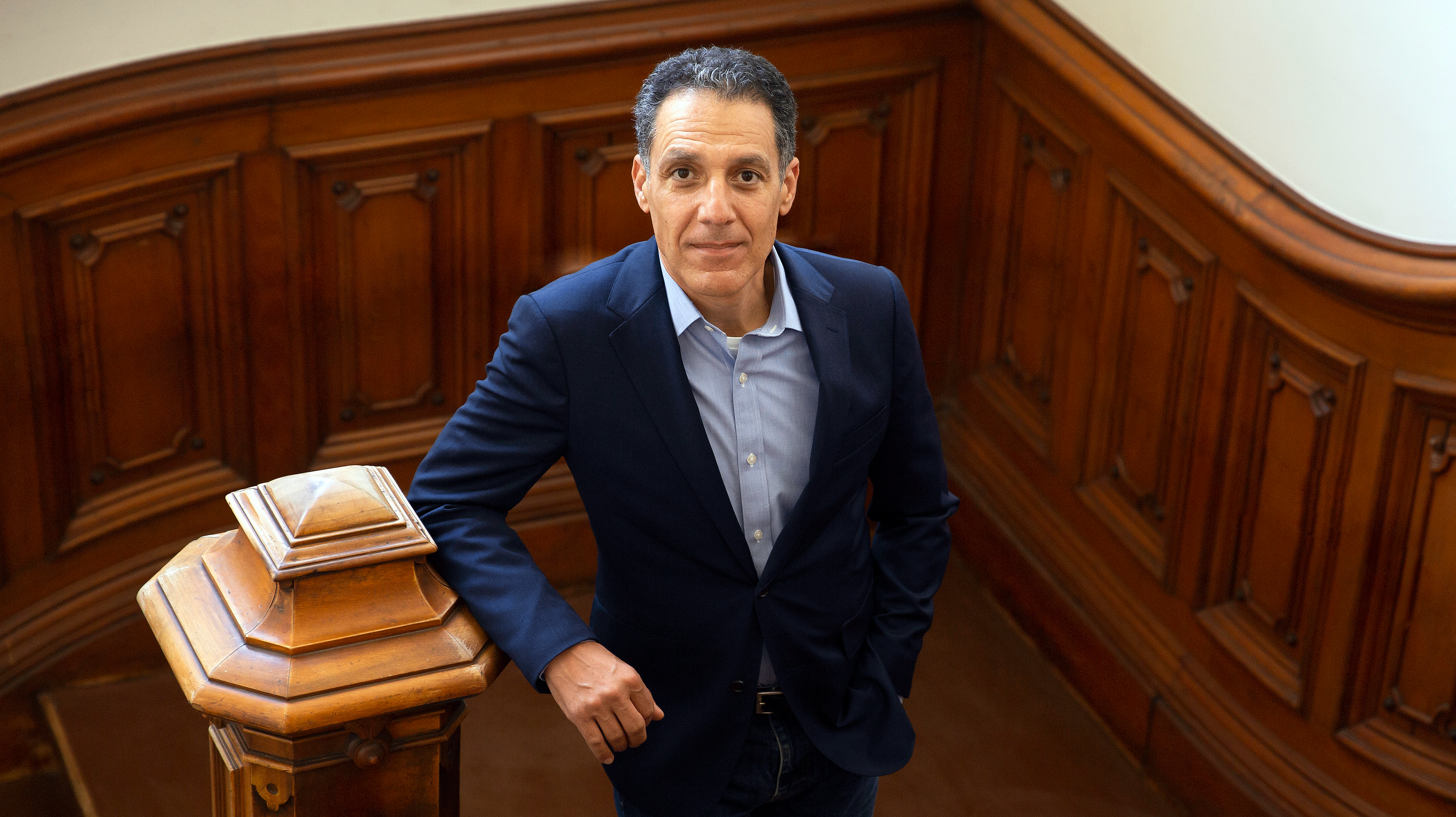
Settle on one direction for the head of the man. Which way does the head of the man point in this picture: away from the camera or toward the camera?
toward the camera

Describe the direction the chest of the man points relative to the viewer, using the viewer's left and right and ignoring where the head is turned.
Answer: facing the viewer
